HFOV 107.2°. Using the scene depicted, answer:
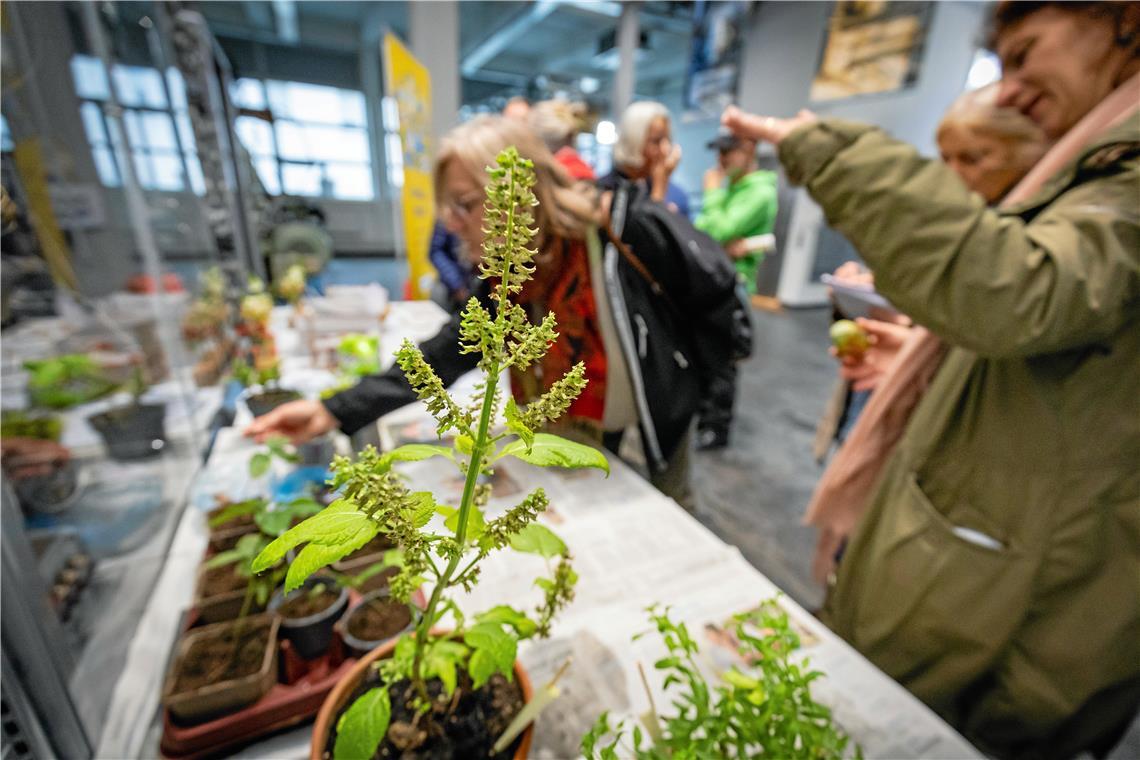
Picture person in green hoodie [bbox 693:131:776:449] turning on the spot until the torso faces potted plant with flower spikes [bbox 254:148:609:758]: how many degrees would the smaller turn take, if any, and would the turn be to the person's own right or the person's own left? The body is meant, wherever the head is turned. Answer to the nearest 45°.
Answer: approximately 45° to the person's own left

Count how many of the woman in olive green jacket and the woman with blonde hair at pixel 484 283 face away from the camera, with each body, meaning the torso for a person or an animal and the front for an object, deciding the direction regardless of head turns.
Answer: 0

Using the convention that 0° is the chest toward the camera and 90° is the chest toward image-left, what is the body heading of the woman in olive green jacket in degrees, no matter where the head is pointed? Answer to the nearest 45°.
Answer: approximately 90°

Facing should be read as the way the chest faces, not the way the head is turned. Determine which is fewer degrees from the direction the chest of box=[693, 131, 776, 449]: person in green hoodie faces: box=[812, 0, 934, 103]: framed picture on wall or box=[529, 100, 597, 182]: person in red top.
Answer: the person in red top

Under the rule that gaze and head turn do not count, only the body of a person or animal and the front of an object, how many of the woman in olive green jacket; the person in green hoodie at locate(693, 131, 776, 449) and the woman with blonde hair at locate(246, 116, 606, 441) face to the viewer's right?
0

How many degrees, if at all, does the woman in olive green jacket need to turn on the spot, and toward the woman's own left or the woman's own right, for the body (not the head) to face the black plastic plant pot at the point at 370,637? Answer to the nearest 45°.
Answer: approximately 45° to the woman's own left

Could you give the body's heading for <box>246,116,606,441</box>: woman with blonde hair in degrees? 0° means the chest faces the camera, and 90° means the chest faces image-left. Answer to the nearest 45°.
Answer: approximately 45°

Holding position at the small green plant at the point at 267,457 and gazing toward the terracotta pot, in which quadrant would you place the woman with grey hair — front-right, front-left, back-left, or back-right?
back-left

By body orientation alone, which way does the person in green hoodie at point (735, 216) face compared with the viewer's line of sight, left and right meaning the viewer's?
facing the viewer and to the left of the viewer
